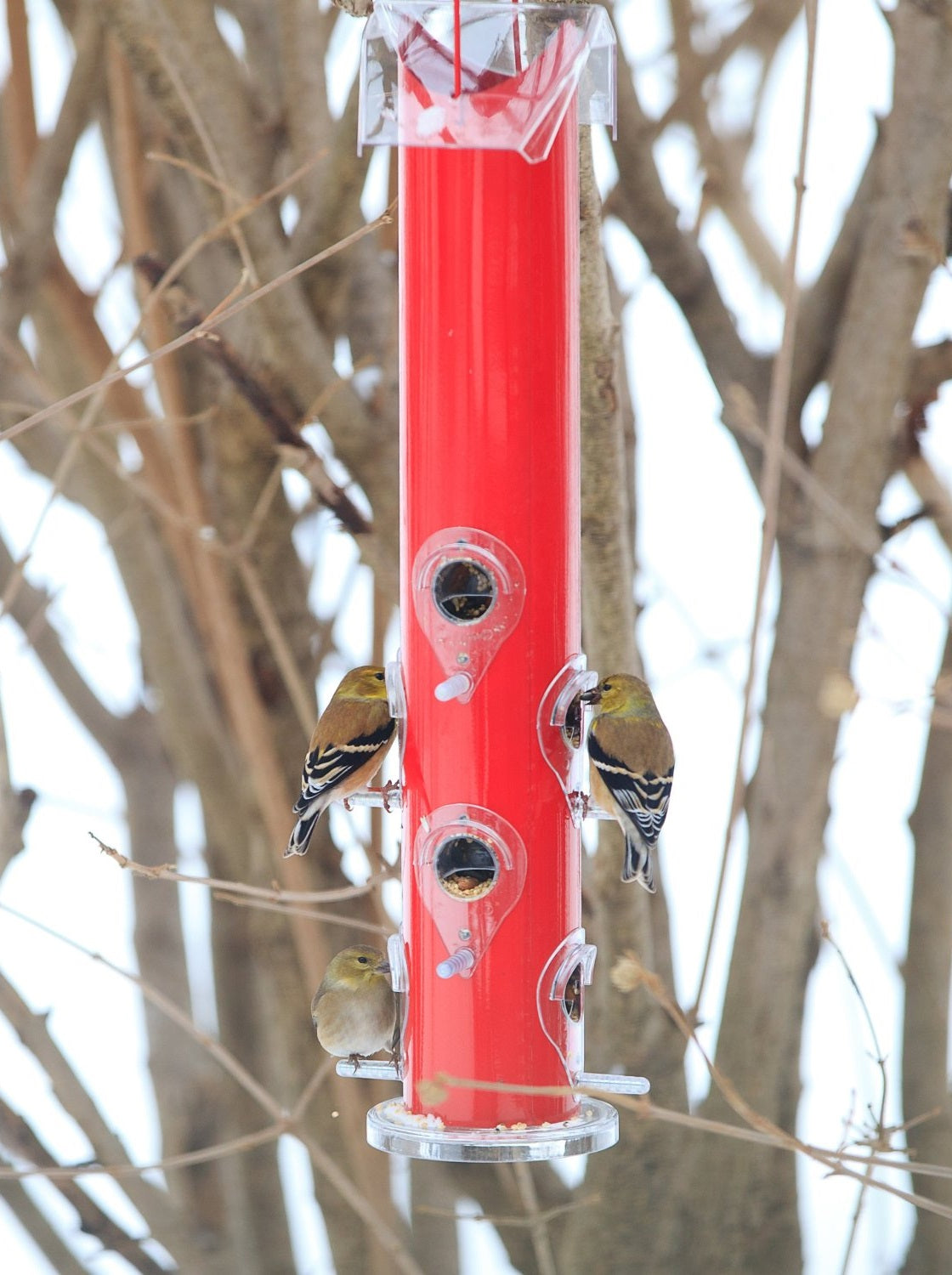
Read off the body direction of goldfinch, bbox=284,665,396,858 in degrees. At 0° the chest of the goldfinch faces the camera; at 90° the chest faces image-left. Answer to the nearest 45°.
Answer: approximately 225°

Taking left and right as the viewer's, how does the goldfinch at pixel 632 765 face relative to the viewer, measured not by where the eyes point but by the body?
facing away from the viewer and to the left of the viewer
